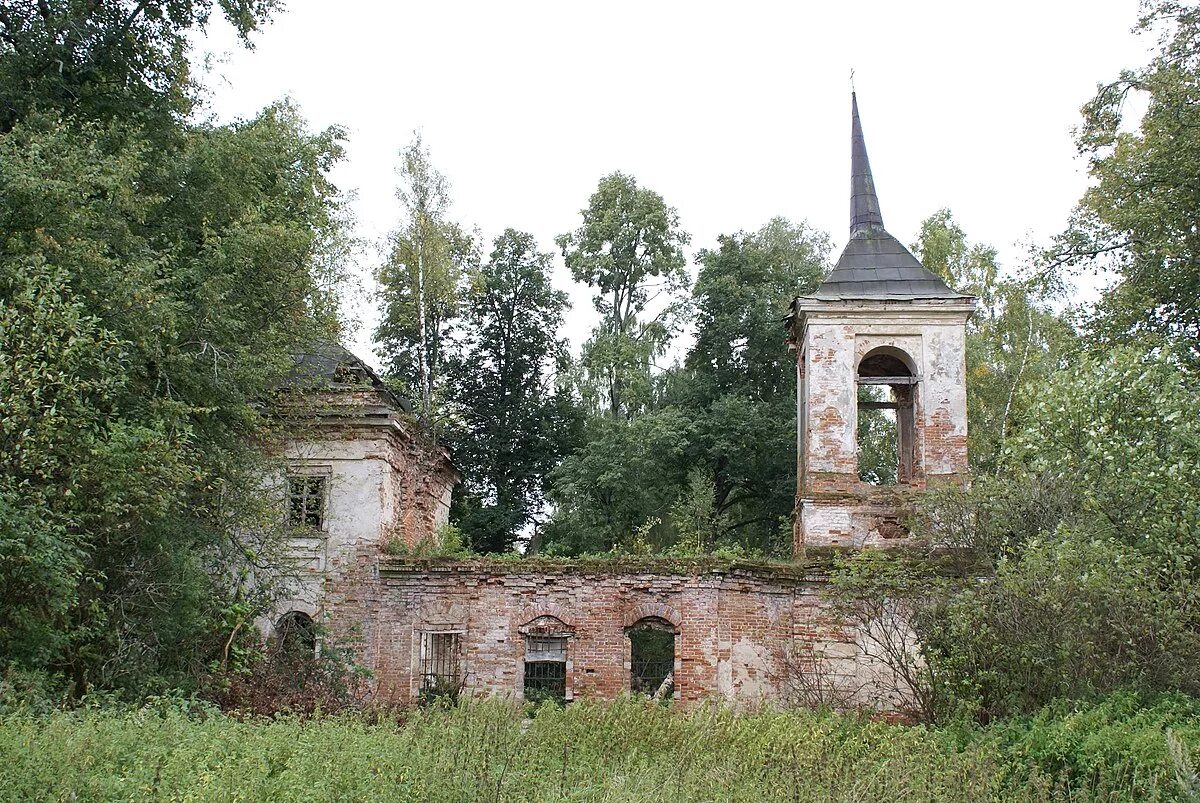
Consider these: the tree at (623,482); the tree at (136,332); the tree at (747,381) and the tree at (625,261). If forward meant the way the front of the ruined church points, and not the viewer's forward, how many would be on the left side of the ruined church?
3

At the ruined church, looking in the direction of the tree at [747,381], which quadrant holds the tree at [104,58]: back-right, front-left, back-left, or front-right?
back-left

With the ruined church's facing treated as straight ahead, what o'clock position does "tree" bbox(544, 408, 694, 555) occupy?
The tree is roughly at 9 o'clock from the ruined church.

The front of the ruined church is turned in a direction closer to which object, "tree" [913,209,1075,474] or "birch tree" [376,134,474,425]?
the tree

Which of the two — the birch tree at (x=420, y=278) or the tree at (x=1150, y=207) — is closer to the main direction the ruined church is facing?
the tree

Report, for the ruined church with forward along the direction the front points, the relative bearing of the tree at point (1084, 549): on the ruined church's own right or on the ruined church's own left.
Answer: on the ruined church's own right

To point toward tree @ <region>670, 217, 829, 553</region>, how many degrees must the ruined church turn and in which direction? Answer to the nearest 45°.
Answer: approximately 90° to its left

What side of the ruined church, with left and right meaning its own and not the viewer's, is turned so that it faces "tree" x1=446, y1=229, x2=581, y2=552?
left

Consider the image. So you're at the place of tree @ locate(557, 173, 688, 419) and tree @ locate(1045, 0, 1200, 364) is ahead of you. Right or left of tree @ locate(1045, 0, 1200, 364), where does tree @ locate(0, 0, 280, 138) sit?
right

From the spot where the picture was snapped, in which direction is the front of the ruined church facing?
facing to the right of the viewer

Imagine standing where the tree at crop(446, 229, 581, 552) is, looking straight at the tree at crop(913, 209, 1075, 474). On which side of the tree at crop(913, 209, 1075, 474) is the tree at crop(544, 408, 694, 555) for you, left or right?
right

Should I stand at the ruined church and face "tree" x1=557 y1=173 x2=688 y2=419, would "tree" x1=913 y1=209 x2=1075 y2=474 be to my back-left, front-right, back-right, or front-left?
front-right

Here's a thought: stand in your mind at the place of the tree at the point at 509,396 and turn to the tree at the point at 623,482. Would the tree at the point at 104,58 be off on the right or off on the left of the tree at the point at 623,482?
right

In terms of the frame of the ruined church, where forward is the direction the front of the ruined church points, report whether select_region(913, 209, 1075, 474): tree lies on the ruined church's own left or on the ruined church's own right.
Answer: on the ruined church's own left
